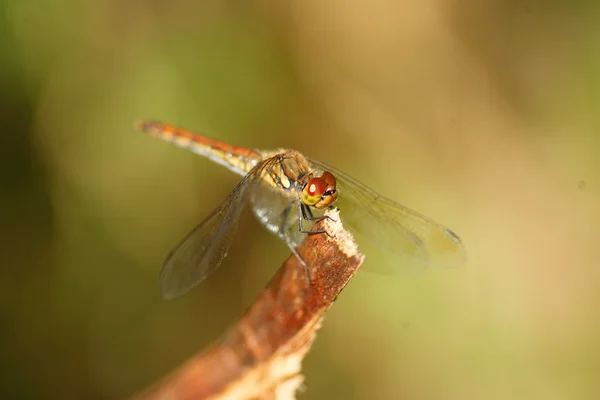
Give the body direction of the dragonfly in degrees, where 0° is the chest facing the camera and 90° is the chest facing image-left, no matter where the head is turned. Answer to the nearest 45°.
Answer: approximately 315°
